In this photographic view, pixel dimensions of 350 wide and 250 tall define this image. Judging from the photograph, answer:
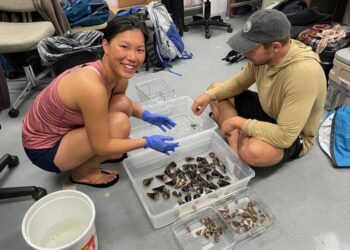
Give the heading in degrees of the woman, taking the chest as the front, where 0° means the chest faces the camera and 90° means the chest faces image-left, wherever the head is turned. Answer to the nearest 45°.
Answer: approximately 270°

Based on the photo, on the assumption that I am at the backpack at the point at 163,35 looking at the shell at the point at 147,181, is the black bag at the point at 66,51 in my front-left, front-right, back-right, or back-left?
front-right

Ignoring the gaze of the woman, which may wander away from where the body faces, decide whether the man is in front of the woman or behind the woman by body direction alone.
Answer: in front

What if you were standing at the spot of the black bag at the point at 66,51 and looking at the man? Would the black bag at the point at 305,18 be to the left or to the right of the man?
left

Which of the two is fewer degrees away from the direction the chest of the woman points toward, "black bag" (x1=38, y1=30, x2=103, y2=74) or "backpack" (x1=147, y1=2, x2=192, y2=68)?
the backpack

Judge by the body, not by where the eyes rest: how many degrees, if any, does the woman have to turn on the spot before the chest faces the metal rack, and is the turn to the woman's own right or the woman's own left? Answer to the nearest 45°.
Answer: approximately 45° to the woman's own left
